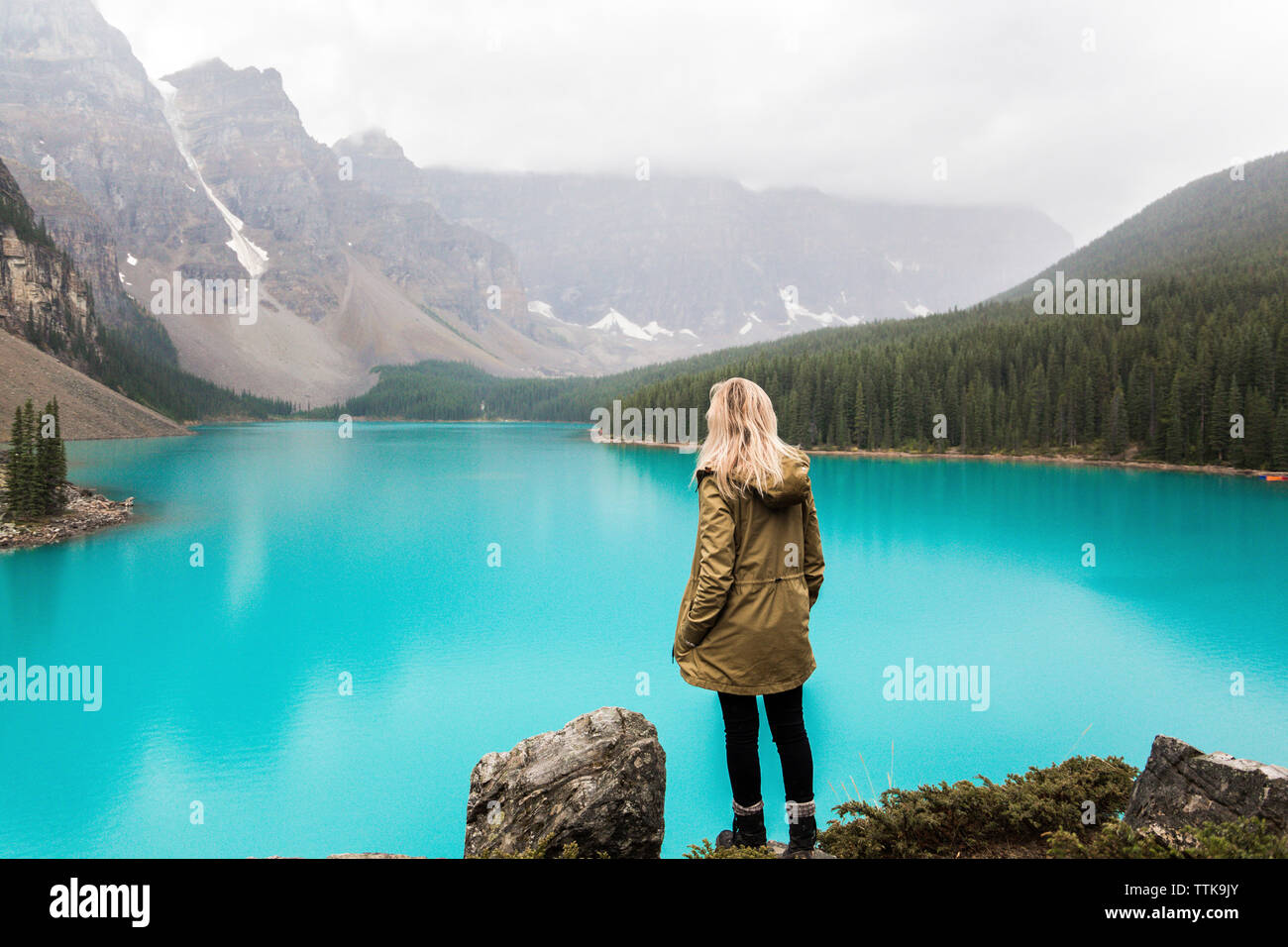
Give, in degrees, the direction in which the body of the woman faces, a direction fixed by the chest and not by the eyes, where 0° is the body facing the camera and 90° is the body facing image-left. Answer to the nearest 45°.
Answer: approximately 135°

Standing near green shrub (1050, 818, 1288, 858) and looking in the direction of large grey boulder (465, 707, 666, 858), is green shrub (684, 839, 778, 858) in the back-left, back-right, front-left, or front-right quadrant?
front-left

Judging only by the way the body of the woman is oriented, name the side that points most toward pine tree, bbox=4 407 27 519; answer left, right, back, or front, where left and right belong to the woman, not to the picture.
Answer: front

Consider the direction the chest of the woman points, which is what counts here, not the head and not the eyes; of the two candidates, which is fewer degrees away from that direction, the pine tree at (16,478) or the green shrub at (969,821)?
the pine tree

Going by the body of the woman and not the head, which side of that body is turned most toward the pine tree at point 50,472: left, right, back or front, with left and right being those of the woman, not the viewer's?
front

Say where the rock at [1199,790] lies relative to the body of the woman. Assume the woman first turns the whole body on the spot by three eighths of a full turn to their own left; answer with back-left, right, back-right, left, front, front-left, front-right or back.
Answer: left

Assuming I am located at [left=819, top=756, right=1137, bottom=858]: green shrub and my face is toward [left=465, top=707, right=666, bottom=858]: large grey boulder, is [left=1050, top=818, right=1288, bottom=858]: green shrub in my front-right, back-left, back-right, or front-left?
back-left

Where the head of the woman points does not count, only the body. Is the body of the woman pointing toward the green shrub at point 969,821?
no
